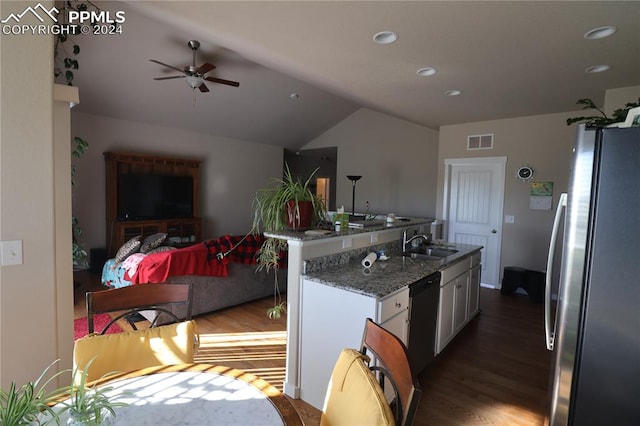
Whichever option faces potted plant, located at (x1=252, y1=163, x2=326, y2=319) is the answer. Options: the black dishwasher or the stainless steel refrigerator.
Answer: the stainless steel refrigerator

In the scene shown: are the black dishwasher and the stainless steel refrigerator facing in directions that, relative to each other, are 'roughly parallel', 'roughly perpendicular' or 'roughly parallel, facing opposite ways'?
roughly parallel, facing opposite ways

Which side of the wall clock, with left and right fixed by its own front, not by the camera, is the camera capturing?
front

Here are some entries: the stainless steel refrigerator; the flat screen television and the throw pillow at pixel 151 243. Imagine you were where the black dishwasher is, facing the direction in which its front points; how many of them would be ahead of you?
1

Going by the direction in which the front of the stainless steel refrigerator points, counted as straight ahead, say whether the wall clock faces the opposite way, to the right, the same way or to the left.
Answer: to the left

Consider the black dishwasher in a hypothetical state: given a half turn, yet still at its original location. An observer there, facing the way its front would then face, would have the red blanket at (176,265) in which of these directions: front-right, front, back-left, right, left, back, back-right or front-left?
front-left

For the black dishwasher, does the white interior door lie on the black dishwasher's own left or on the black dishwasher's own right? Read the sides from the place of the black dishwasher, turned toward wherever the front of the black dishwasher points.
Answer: on the black dishwasher's own left

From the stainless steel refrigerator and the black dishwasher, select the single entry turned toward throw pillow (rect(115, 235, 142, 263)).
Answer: the stainless steel refrigerator

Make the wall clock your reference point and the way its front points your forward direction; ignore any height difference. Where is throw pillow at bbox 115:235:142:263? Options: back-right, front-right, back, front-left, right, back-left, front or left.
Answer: front-right

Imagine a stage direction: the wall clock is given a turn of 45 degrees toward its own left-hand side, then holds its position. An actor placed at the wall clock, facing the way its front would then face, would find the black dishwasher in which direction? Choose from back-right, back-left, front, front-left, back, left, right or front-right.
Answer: front-right

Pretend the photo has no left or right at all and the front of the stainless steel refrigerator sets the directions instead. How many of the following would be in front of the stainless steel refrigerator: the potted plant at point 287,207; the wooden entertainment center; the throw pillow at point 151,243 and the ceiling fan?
4

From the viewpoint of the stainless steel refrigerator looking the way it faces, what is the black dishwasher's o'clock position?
The black dishwasher is roughly at 1 o'clock from the stainless steel refrigerator.

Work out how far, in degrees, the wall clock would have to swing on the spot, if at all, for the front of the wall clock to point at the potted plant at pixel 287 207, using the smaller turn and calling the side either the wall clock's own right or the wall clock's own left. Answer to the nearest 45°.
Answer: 0° — it already faces it

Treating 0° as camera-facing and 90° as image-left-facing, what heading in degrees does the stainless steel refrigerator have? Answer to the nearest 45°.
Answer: approximately 90°

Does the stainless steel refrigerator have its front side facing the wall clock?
no

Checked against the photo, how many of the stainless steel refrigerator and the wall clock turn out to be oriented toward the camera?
1
